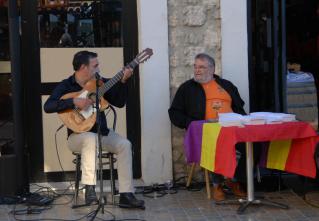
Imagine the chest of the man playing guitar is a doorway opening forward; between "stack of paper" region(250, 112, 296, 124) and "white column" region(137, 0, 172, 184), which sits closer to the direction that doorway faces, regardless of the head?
the stack of paper

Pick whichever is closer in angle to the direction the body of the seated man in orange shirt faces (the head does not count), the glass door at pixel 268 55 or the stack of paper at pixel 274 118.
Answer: the stack of paper

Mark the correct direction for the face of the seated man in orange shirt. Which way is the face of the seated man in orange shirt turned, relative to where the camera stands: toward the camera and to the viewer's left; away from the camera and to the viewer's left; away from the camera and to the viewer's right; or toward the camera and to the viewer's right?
toward the camera and to the viewer's left

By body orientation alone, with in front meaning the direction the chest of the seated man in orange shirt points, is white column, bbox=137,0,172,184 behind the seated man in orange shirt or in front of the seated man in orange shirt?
behind

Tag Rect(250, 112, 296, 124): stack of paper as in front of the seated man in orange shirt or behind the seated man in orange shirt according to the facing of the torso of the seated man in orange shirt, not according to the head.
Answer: in front

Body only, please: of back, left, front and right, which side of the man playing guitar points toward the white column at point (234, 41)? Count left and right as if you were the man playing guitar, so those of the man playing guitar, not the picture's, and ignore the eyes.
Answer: left

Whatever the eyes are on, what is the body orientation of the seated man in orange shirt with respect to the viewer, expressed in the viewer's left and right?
facing the viewer and to the right of the viewer

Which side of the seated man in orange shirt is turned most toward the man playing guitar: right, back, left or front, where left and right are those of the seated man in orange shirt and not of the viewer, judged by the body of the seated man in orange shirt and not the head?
right

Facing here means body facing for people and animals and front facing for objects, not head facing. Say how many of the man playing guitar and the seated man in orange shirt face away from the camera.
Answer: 0

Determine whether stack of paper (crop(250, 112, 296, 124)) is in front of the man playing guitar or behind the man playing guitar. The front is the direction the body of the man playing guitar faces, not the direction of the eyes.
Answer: in front

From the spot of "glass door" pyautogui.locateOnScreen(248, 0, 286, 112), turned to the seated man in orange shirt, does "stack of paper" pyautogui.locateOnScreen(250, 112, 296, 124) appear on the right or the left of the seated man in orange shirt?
left

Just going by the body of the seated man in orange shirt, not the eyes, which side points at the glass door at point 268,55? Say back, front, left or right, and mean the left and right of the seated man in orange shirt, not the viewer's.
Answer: left

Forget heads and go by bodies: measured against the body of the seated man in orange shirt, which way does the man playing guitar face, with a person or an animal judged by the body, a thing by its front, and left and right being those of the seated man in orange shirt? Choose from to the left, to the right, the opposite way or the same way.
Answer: the same way

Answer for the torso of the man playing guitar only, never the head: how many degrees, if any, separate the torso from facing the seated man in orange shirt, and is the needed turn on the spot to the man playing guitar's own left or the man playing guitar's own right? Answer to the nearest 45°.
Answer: approximately 45° to the man playing guitar's own left
